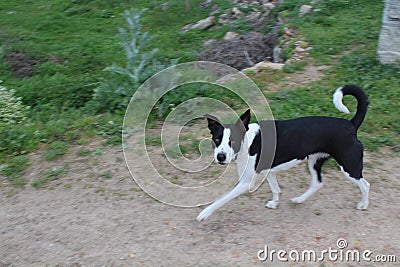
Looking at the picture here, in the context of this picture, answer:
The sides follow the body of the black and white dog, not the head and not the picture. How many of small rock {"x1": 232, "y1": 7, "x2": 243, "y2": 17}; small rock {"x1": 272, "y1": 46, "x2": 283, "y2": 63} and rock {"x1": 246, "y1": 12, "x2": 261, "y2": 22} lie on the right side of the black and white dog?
3

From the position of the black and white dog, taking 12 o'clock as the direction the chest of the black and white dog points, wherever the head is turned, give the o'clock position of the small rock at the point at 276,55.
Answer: The small rock is roughly at 3 o'clock from the black and white dog.

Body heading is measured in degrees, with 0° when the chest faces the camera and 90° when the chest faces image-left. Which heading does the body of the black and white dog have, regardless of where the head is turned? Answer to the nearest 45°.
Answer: approximately 90°

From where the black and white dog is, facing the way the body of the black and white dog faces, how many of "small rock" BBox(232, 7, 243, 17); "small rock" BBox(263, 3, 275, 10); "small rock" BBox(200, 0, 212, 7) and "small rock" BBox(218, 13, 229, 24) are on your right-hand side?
4

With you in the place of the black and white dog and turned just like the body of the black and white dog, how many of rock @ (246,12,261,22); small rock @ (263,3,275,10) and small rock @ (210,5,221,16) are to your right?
3

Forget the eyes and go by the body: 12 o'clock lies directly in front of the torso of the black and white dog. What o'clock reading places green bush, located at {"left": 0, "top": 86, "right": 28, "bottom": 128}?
The green bush is roughly at 1 o'clock from the black and white dog.

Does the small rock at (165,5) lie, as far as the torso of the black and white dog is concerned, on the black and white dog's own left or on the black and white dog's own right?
on the black and white dog's own right

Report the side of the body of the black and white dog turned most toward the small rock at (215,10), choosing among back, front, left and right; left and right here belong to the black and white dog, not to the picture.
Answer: right

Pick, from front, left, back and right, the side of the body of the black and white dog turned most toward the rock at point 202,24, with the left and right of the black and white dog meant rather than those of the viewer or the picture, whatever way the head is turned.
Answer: right

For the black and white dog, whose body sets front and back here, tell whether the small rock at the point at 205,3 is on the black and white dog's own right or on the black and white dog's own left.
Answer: on the black and white dog's own right

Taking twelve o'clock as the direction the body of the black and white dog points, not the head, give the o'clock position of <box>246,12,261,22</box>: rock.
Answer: The rock is roughly at 3 o'clock from the black and white dog.

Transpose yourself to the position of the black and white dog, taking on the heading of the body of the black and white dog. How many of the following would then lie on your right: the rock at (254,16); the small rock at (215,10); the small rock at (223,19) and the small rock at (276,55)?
4
